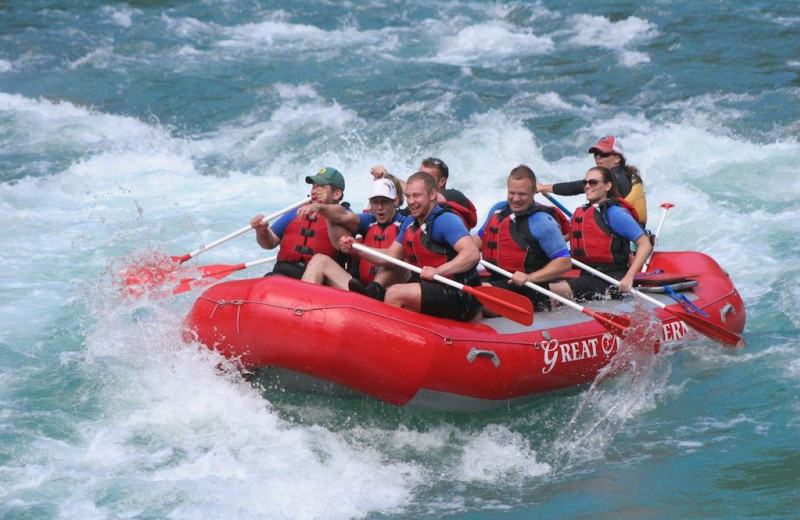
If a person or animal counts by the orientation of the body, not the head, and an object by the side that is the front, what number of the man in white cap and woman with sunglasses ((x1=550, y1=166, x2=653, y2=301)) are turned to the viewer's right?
0

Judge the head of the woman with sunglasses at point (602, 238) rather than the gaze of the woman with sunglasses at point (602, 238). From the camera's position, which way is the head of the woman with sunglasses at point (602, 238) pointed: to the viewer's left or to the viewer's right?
to the viewer's left

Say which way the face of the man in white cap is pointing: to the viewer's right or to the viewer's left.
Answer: to the viewer's left

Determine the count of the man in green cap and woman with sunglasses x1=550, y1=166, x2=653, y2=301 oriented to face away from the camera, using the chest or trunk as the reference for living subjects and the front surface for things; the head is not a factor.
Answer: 0

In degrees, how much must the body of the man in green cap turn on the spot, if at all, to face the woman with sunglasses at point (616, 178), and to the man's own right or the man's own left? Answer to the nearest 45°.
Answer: approximately 135° to the man's own left

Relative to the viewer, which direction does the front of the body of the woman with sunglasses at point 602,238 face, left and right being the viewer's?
facing the viewer and to the left of the viewer

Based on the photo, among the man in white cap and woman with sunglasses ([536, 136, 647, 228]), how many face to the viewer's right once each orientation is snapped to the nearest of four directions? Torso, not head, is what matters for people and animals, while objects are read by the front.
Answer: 0

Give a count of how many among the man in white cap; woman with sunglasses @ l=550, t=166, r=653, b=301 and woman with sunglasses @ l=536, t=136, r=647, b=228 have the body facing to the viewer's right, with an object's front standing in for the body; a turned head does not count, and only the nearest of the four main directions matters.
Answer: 0

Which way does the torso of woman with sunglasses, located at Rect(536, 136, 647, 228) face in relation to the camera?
to the viewer's left

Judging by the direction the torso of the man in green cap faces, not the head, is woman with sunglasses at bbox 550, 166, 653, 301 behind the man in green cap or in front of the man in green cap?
behind

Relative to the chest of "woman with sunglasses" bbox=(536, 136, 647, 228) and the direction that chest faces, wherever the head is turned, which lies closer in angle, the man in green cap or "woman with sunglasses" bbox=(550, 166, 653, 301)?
the man in green cap

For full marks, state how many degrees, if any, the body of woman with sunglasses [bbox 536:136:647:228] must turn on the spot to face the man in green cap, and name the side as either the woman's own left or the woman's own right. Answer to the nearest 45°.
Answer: approximately 45° to the woman's own left

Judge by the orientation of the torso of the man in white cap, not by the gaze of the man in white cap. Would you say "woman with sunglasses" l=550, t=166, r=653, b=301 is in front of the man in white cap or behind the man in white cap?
behind

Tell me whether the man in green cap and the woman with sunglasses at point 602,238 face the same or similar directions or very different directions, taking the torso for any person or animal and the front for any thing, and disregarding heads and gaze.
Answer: same or similar directions
